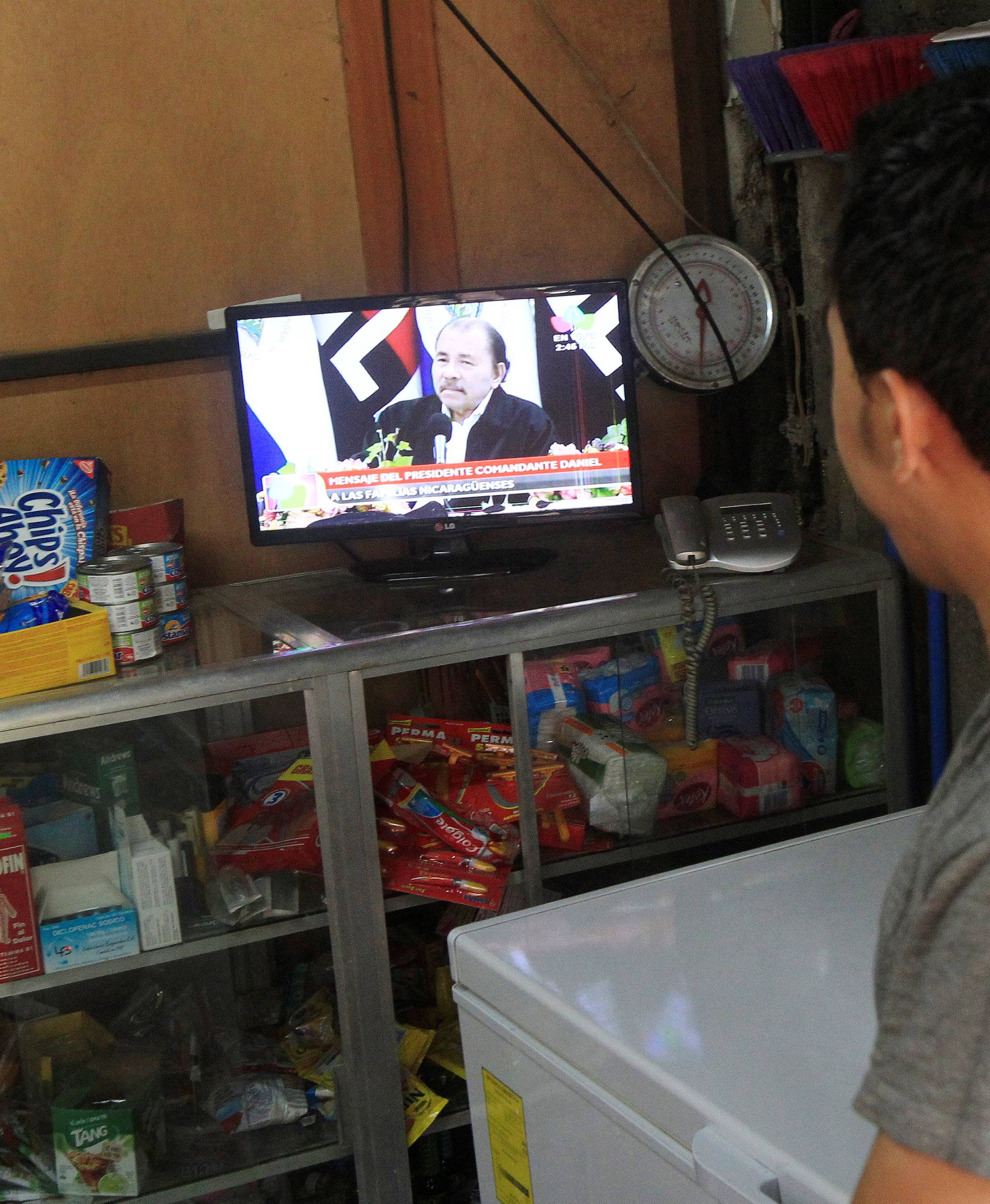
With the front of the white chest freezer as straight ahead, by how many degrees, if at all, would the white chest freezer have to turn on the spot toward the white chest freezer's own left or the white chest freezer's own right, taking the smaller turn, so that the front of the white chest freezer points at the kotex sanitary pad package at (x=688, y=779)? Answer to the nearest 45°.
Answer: approximately 135° to the white chest freezer's own right

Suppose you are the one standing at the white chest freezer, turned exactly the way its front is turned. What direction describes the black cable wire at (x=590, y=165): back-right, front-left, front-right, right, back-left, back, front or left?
back-right

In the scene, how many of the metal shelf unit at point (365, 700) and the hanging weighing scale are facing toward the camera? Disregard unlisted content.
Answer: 2

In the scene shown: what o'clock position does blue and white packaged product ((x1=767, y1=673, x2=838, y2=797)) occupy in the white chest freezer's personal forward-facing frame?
The blue and white packaged product is roughly at 5 o'clock from the white chest freezer.

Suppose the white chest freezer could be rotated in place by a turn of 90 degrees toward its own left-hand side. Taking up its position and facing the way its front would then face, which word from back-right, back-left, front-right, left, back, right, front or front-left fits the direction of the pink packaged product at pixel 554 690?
back-left

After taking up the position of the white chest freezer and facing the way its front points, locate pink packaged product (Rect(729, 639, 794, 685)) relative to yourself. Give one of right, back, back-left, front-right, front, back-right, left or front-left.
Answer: back-right

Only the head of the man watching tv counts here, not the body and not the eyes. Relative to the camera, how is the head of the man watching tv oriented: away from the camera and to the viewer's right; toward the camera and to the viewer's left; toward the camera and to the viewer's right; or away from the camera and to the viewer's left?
away from the camera and to the viewer's left

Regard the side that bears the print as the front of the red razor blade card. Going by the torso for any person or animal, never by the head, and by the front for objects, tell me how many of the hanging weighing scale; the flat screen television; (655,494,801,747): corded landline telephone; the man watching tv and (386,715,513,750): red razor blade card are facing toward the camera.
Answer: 4

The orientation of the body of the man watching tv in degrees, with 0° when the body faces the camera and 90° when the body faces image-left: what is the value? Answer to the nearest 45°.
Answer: approximately 135°

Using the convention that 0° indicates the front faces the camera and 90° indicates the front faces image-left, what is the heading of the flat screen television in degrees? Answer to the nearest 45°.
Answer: approximately 0°
